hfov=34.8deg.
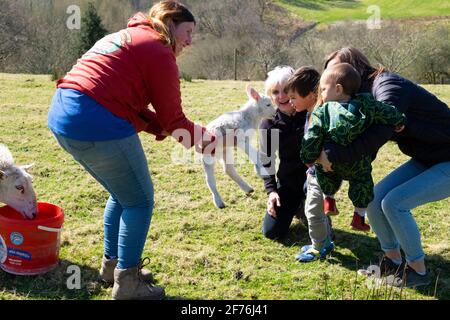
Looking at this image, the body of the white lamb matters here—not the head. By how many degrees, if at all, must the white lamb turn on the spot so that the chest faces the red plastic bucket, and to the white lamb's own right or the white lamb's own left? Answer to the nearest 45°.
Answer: approximately 135° to the white lamb's own right

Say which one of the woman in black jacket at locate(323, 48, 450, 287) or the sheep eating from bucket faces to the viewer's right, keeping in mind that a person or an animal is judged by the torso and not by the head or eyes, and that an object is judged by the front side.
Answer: the sheep eating from bucket

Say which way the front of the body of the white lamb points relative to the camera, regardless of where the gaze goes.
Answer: to the viewer's right

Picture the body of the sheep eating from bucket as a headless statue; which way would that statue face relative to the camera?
to the viewer's right

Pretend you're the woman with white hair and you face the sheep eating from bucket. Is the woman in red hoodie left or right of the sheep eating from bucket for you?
left

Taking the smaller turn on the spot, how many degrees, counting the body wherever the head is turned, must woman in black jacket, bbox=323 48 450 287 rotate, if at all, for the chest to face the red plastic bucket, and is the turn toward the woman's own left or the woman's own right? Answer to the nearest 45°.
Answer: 0° — they already face it

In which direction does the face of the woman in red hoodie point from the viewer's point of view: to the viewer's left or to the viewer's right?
to the viewer's right

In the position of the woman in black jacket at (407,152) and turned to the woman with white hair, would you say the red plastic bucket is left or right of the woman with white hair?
left

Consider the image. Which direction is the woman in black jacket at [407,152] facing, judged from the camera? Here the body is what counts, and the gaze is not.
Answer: to the viewer's left

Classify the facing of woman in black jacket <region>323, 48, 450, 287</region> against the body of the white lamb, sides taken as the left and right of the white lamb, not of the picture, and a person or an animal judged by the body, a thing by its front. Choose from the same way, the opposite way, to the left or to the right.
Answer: the opposite way
